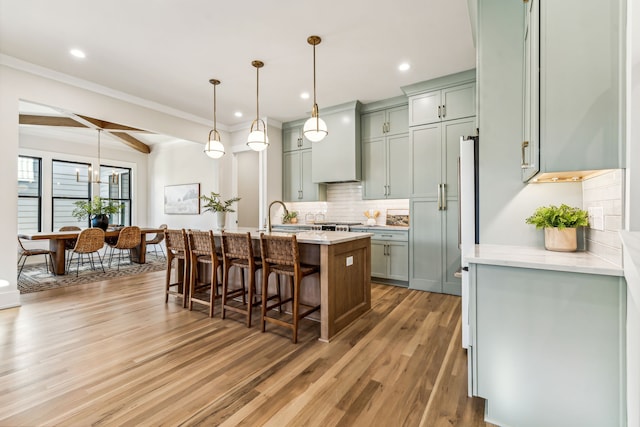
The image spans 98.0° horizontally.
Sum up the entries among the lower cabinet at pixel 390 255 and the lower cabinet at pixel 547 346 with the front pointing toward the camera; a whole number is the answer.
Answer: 1

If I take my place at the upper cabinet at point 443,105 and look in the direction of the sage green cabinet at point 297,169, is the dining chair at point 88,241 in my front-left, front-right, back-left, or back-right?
front-left

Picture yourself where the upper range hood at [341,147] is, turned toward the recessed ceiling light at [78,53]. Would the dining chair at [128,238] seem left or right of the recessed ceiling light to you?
right

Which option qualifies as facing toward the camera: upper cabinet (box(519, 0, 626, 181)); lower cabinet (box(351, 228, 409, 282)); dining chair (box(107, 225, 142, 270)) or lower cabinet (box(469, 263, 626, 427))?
lower cabinet (box(351, 228, 409, 282))

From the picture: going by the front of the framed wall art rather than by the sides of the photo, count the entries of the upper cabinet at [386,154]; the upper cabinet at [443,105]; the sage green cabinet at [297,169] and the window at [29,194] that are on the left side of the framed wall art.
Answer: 3

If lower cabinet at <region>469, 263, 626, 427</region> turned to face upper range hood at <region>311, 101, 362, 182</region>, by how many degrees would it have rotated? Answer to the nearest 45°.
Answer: approximately 45° to its right

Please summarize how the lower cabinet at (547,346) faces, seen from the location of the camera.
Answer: facing to the left of the viewer

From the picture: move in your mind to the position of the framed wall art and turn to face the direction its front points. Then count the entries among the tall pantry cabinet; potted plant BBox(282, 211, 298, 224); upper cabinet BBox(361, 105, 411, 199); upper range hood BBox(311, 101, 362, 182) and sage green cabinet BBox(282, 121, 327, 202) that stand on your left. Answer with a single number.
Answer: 5

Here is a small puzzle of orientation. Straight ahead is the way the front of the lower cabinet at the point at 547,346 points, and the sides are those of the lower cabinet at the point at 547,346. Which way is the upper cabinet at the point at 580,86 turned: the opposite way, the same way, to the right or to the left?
the same way

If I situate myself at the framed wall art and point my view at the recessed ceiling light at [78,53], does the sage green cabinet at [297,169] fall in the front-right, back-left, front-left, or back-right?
front-left

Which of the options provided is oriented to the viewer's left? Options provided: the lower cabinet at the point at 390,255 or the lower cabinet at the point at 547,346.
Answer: the lower cabinet at the point at 547,346

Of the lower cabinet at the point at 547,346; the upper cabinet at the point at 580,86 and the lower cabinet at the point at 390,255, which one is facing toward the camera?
the lower cabinet at the point at 390,255

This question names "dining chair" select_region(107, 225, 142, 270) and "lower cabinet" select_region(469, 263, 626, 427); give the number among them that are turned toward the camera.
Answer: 0

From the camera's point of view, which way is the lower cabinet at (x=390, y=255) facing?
toward the camera

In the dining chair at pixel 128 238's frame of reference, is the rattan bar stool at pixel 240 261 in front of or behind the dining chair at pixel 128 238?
behind

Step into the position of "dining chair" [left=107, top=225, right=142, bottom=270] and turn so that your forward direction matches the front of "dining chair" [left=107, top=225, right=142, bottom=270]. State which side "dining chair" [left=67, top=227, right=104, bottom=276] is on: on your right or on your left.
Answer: on your left

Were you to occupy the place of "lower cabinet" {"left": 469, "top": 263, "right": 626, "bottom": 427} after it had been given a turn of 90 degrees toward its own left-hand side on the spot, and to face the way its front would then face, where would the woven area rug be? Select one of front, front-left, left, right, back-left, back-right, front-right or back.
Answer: right

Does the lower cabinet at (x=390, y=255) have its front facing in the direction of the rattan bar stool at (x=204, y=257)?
no

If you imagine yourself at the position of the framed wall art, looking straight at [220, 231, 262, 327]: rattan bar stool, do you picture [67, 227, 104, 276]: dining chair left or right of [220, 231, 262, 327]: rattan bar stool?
right

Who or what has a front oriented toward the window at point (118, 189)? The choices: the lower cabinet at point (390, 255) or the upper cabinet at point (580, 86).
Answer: the upper cabinet
